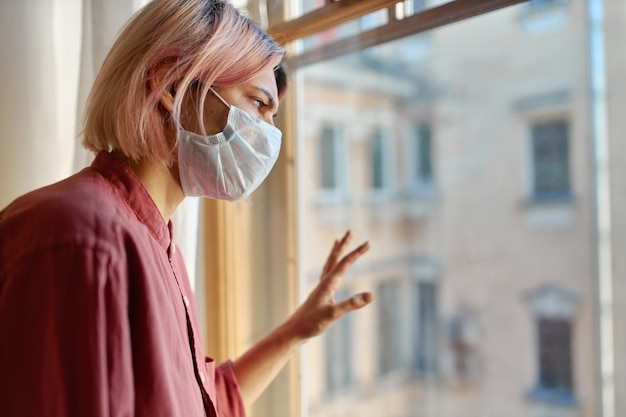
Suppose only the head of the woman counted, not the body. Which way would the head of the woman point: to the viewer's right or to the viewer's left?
to the viewer's right

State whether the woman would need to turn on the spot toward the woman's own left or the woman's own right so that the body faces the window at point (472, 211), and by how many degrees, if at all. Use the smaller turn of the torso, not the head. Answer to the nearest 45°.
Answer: approximately 45° to the woman's own left

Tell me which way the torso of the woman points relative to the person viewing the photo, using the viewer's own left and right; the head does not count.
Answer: facing to the right of the viewer

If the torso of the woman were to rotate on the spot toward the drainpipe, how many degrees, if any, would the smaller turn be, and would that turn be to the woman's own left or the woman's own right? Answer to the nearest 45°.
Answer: approximately 45° to the woman's own left
